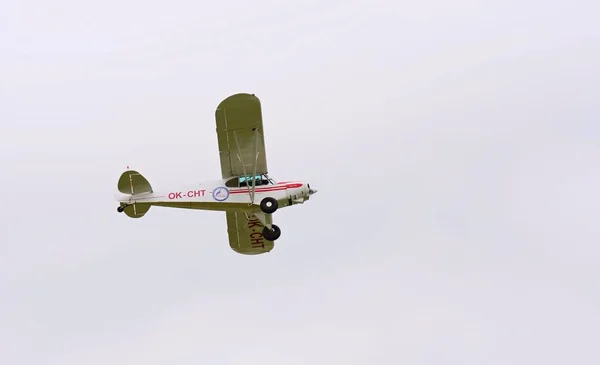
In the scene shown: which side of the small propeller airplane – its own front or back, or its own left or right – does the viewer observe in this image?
right
